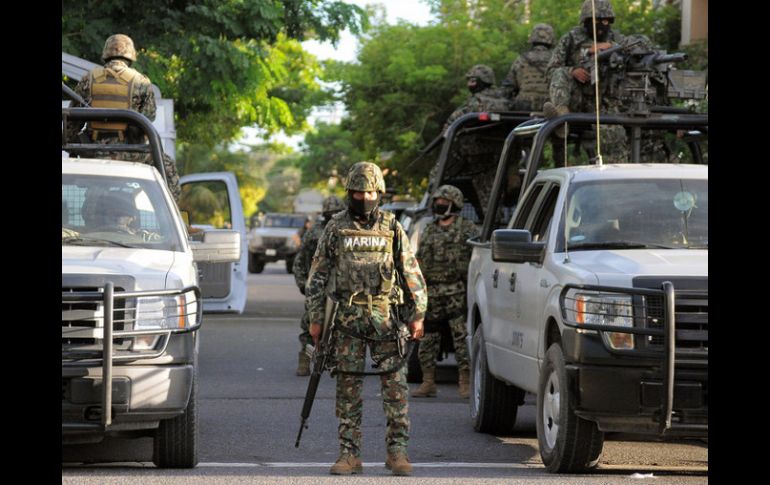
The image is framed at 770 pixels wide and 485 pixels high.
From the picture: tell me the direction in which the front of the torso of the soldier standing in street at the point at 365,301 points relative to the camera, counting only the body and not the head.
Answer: toward the camera

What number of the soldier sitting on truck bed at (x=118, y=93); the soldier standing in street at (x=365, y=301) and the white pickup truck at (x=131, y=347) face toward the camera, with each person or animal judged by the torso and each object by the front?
2

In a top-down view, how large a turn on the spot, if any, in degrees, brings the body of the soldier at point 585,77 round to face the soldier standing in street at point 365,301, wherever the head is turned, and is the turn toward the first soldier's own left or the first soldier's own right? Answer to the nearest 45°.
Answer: approximately 45° to the first soldier's own right

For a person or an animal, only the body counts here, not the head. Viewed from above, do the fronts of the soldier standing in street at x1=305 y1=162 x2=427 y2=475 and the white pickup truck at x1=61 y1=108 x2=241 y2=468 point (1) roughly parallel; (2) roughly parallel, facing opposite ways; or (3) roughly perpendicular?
roughly parallel

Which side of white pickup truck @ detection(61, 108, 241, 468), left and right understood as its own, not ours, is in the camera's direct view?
front

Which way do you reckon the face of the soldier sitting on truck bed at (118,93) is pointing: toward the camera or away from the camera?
away from the camera

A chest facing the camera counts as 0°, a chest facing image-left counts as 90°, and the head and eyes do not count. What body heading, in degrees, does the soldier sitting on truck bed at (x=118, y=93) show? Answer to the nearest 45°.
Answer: approximately 180°

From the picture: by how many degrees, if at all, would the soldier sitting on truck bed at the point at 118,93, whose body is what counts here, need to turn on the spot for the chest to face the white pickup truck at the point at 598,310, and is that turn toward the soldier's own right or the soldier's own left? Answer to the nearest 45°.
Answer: approximately 135° to the soldier's own right

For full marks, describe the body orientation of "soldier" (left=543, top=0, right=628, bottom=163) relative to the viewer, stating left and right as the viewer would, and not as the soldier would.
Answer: facing the viewer and to the right of the viewer

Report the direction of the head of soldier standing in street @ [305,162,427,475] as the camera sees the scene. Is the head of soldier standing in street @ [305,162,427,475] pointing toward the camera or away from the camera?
toward the camera

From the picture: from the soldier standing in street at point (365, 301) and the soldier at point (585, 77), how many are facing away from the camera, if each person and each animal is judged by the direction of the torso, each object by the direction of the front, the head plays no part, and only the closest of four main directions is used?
0

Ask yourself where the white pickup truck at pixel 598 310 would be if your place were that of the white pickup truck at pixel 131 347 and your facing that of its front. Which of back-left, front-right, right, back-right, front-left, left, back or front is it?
left
